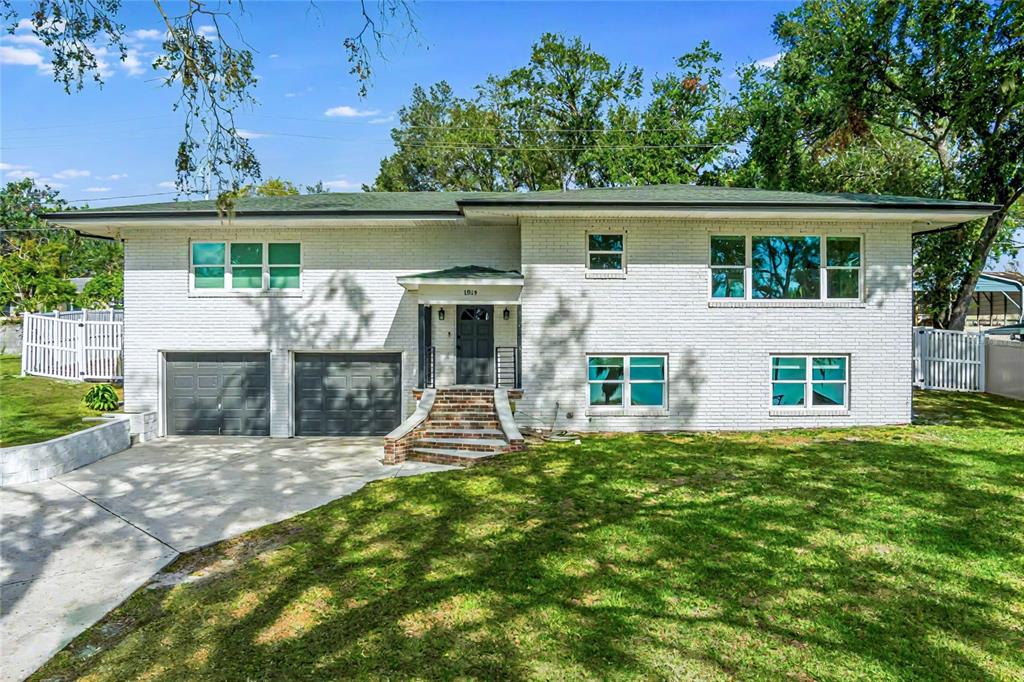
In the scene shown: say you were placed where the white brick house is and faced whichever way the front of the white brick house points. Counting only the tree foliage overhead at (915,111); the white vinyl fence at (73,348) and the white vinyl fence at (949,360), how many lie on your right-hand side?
1

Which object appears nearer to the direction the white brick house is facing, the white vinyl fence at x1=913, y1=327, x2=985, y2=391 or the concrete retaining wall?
the concrete retaining wall

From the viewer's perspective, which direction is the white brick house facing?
toward the camera

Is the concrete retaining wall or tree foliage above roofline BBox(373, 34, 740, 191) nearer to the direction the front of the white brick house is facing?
the concrete retaining wall

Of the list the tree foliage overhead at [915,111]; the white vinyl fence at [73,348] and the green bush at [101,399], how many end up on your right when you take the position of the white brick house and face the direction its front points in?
2

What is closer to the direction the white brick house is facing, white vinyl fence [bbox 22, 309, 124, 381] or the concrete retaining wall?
the concrete retaining wall

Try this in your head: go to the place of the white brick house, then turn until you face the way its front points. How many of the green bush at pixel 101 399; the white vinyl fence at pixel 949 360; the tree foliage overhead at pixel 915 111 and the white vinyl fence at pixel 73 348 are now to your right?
2

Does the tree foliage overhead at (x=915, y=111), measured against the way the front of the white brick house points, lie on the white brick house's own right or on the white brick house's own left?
on the white brick house's own left

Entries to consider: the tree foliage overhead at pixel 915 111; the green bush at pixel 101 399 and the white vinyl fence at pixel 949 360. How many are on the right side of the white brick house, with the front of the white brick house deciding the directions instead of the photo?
1

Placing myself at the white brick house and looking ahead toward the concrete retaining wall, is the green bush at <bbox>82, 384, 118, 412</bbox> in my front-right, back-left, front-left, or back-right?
front-right

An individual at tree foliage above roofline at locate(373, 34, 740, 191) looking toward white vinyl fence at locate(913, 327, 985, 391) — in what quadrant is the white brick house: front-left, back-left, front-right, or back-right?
front-right

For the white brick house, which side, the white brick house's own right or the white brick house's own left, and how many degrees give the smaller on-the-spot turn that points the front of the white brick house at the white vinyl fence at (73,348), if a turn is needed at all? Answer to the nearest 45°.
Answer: approximately 90° to the white brick house's own right

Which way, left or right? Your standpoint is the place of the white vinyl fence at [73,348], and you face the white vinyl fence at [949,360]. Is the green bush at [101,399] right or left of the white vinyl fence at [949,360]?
right

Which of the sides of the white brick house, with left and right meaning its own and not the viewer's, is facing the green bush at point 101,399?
right

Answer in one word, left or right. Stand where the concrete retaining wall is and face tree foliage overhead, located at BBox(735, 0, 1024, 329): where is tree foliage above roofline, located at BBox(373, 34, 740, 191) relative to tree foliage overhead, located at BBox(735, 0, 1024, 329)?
left

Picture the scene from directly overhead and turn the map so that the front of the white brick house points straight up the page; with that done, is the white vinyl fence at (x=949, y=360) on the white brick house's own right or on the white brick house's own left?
on the white brick house's own left
